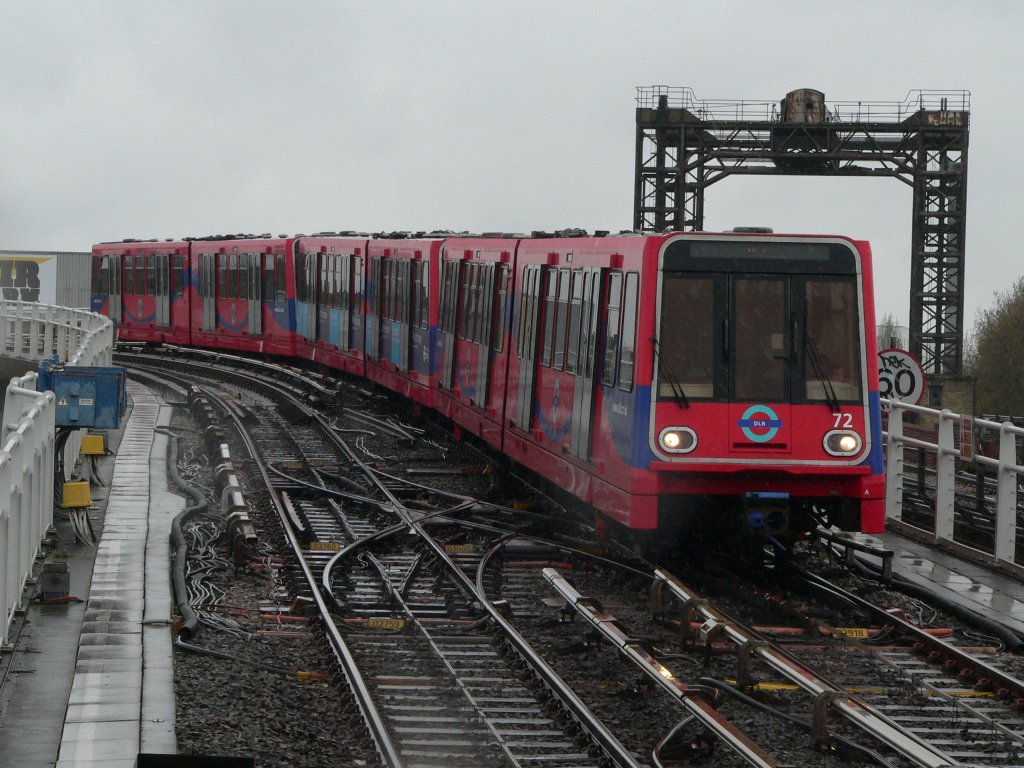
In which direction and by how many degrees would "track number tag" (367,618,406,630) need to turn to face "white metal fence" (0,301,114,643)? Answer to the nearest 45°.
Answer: approximately 90° to its right

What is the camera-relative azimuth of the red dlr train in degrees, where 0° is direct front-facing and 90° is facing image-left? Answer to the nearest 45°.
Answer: approximately 315°

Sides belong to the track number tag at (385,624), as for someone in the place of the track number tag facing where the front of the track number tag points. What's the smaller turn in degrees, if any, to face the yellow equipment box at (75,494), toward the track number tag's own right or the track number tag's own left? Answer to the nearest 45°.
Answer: approximately 135° to the track number tag's own right

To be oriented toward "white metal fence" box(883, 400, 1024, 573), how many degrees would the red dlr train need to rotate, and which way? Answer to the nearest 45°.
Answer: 0° — it already faces it

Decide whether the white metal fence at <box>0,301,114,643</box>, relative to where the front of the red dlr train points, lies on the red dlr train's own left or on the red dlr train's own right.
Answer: on the red dlr train's own right

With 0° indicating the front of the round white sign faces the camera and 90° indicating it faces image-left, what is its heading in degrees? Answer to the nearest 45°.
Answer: approximately 0°
